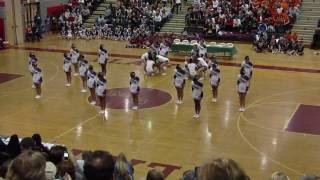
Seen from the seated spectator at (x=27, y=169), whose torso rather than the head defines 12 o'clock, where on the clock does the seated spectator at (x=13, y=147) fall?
the seated spectator at (x=13, y=147) is roughly at 12 o'clock from the seated spectator at (x=27, y=169).

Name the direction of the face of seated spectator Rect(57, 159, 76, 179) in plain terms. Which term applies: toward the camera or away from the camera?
away from the camera

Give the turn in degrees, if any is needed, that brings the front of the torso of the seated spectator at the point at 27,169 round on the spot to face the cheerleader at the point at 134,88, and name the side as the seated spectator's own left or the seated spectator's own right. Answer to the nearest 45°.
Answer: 0° — they already face them

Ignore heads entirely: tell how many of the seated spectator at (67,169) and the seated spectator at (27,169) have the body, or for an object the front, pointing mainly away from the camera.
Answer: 2

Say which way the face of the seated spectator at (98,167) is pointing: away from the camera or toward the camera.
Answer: away from the camera

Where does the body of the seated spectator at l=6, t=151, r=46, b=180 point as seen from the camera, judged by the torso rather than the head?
away from the camera

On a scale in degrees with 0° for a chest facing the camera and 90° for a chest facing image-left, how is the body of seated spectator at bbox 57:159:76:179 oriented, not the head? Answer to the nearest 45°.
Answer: approximately 180°

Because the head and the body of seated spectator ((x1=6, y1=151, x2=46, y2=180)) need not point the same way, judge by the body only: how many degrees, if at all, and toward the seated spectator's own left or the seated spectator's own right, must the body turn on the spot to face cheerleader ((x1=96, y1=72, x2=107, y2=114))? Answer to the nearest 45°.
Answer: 0° — they already face them
